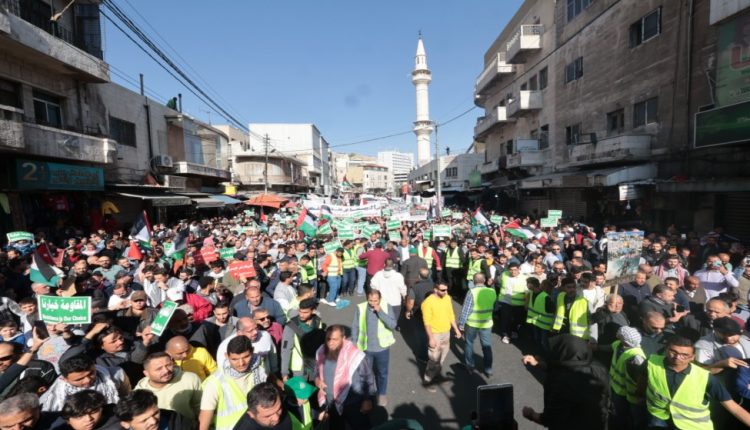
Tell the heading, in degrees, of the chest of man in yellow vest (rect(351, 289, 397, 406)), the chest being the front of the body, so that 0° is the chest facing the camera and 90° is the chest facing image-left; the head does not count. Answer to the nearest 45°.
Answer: approximately 0°

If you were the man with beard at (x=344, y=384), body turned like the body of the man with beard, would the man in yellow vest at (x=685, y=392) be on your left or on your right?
on your left

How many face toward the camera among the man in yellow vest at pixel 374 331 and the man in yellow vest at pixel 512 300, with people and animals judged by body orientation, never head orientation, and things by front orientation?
2

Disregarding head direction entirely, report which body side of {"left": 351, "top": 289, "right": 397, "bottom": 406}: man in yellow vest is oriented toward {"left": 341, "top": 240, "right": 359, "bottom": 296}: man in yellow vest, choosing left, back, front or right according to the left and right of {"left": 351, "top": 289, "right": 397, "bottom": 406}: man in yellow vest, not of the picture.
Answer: back

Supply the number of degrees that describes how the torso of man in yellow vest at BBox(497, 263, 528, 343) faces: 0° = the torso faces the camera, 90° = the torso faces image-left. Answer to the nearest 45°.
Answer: approximately 0°

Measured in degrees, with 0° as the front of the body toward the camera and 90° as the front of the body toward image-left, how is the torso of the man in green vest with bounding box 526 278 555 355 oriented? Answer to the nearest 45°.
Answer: approximately 45°

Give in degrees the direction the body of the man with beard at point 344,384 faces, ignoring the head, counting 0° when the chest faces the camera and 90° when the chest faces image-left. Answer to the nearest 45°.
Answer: approximately 45°

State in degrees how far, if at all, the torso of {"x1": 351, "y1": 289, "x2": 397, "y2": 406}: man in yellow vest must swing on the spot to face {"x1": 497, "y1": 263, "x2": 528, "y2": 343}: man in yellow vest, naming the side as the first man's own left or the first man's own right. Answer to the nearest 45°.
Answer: approximately 135° to the first man's own left
